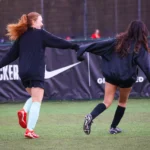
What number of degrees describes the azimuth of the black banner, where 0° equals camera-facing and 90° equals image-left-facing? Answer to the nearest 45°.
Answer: approximately 0°
